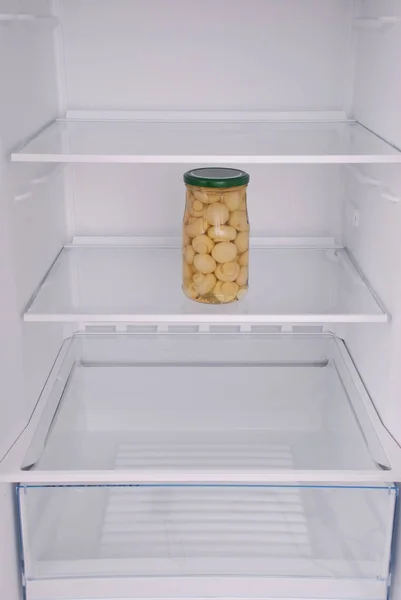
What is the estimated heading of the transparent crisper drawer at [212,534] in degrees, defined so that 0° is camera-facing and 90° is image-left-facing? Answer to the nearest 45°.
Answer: approximately 0°

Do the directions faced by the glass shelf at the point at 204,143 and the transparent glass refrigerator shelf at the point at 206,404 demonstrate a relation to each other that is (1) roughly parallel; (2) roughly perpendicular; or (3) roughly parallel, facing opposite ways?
roughly parallel

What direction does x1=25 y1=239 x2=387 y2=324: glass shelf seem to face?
toward the camera

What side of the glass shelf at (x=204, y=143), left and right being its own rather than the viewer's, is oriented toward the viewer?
front

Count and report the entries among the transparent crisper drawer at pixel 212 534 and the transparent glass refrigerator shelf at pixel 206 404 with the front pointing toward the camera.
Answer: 2

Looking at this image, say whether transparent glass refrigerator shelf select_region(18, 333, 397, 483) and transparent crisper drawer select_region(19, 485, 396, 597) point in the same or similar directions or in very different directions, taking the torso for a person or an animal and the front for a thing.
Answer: same or similar directions

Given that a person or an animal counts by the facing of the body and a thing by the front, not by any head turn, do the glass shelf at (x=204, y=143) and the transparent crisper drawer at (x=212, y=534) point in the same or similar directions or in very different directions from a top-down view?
same or similar directions

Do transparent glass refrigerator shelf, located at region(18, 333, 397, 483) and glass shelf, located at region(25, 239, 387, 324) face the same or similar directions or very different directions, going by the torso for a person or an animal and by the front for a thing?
same or similar directions
